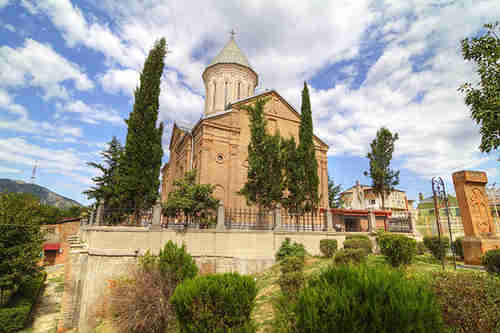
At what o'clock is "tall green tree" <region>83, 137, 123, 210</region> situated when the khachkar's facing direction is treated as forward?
The tall green tree is roughly at 4 o'clock from the khachkar.

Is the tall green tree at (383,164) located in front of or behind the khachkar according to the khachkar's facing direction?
behind

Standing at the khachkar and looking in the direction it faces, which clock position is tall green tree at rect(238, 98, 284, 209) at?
The tall green tree is roughly at 4 o'clock from the khachkar.

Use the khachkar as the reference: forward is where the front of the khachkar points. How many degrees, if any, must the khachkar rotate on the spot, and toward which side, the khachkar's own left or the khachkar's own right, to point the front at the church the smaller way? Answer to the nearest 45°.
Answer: approximately 135° to the khachkar's own right

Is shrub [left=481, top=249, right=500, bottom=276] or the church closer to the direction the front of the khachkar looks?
the shrub

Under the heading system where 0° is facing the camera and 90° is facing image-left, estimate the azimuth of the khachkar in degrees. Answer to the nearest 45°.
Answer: approximately 315°

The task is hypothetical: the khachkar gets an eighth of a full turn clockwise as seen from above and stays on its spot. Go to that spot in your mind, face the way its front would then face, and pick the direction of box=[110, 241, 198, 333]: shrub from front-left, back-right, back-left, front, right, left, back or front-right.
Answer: front-right

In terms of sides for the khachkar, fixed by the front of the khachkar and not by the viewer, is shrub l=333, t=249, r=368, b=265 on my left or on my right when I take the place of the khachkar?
on my right

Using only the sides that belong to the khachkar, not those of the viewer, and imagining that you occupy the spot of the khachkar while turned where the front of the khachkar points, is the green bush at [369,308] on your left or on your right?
on your right

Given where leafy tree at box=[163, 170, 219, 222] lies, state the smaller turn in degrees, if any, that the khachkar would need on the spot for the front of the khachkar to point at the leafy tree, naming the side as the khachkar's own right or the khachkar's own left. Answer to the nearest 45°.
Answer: approximately 90° to the khachkar's own right

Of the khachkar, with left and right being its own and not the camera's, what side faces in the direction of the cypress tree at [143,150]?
right
